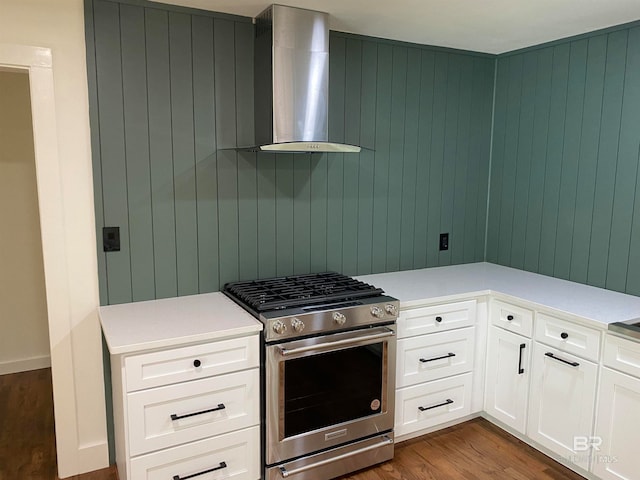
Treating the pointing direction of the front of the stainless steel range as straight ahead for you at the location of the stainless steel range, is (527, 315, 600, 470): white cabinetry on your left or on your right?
on your left

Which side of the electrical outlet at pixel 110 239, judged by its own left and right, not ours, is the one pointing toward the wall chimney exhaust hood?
left

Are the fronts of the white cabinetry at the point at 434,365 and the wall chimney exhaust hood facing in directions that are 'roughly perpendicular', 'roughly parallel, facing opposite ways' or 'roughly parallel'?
roughly parallel

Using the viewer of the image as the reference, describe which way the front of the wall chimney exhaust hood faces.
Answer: facing the viewer and to the right of the viewer

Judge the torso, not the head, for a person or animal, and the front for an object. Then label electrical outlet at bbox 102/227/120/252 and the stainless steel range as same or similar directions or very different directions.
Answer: same or similar directions

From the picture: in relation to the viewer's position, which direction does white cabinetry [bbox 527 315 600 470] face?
facing the viewer and to the left of the viewer

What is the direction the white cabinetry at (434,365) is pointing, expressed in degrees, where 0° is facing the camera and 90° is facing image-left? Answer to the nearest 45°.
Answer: approximately 315°

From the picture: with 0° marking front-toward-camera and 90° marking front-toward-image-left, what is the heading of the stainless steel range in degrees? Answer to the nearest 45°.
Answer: approximately 315°

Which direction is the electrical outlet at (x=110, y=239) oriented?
toward the camera

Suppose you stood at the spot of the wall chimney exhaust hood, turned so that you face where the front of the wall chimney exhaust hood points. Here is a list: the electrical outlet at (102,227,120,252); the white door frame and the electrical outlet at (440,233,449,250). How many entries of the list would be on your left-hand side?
1

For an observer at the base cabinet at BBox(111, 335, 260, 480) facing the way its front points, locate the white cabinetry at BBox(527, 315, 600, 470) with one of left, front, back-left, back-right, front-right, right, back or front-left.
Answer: front-left

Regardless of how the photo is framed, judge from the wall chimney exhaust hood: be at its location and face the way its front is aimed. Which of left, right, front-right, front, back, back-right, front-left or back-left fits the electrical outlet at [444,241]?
left

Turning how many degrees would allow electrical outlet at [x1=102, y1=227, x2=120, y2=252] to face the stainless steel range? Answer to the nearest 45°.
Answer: approximately 45° to its left

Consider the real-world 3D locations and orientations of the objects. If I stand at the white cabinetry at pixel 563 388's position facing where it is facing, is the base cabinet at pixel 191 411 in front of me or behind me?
in front

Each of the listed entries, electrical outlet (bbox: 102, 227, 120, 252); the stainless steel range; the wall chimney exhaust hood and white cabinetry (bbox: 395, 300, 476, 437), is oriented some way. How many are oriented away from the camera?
0

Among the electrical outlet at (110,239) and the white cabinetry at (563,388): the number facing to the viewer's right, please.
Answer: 0

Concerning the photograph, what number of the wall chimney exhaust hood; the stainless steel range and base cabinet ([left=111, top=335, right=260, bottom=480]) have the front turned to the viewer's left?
0

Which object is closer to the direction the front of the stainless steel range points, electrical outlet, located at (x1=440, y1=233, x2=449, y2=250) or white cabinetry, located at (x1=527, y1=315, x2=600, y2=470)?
the white cabinetry
